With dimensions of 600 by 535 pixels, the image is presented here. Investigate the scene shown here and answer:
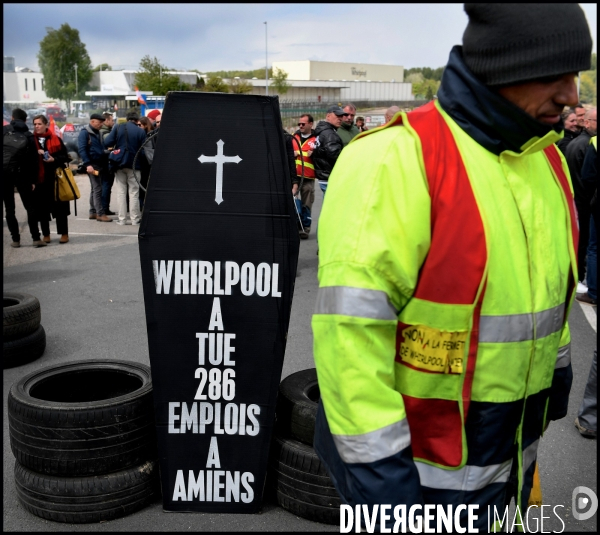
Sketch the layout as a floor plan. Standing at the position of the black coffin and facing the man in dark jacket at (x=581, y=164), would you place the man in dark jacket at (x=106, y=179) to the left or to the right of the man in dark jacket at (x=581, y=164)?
left

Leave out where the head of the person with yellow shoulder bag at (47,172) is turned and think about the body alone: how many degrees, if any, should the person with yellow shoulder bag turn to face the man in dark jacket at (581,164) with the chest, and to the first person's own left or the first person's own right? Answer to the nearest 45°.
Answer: approximately 90° to the first person's own left

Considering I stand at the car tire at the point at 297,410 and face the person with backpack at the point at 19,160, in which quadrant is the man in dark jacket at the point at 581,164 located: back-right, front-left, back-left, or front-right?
front-right

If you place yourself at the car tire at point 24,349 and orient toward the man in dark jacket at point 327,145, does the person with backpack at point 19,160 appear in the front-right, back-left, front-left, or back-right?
front-left

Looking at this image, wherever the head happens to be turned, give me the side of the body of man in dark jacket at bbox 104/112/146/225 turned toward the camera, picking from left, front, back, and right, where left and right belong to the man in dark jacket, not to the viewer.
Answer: back

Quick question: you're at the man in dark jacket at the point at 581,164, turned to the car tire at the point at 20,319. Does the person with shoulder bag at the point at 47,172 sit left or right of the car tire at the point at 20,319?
right
